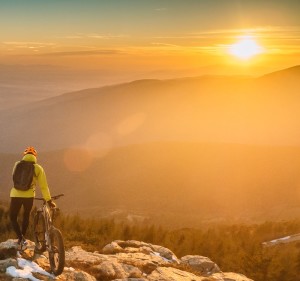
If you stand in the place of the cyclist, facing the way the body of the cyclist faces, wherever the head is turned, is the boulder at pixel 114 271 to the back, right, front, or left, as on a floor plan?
right

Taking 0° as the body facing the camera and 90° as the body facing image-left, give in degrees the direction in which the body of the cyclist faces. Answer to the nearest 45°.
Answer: approximately 180°

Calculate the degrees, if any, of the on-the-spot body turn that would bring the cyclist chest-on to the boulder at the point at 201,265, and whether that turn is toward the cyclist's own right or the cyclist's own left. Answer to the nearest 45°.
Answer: approximately 45° to the cyclist's own right
